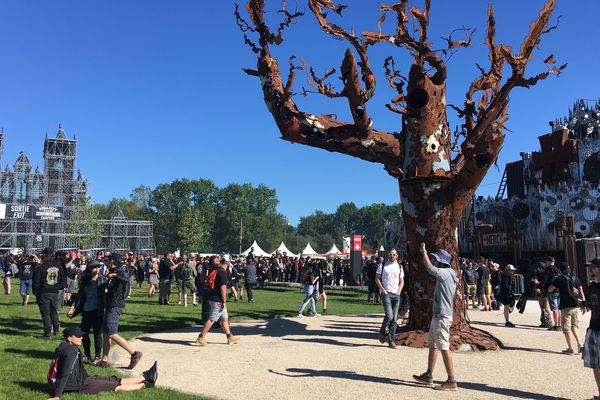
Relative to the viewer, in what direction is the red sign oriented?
toward the camera

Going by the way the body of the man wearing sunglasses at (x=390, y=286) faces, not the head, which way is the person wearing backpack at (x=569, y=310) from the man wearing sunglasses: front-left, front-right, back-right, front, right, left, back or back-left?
left

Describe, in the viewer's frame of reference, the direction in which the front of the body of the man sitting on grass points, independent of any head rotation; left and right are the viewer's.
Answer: facing to the right of the viewer

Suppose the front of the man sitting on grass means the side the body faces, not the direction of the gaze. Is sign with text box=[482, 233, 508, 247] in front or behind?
in front

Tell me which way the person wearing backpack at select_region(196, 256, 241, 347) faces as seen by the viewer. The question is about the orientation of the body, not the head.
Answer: to the viewer's right

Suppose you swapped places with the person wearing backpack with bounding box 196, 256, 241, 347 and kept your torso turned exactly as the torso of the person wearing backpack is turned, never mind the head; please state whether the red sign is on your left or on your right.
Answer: on your left

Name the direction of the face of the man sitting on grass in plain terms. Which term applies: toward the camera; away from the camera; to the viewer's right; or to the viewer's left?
to the viewer's right

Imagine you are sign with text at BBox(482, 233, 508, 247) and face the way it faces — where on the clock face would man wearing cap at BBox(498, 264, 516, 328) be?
The man wearing cap is roughly at 12 o'clock from the sign with text.

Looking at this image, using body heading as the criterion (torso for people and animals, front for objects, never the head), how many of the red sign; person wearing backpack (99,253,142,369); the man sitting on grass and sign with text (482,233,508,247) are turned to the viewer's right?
1

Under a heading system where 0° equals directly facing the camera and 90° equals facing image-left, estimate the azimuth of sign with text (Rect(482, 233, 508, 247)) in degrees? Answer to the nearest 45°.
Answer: approximately 0°

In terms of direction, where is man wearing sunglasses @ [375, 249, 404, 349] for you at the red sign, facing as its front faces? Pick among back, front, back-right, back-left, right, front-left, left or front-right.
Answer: front

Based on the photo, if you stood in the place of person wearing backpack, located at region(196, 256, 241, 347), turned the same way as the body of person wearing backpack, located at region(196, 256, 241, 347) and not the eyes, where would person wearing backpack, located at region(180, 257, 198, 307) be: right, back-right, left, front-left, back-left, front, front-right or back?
left
